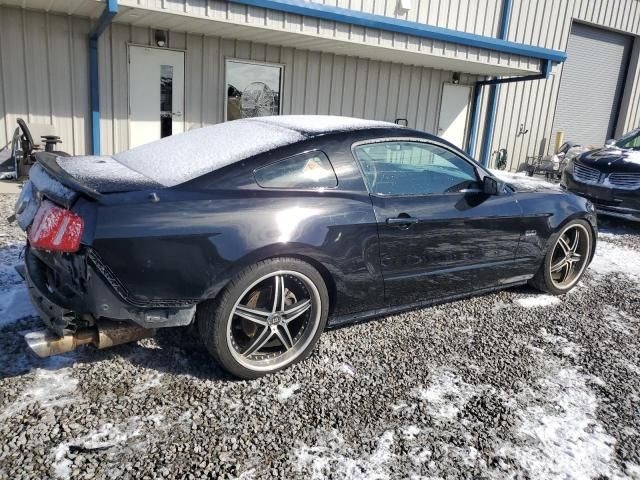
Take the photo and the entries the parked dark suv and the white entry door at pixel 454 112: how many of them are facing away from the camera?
0

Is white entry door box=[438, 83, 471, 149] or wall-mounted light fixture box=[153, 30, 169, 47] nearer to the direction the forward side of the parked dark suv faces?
the wall-mounted light fixture

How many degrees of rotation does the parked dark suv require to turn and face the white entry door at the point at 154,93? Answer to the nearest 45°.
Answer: approximately 45° to its right

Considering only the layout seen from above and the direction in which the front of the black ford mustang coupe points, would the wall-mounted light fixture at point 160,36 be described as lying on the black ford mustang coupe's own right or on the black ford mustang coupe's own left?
on the black ford mustang coupe's own left

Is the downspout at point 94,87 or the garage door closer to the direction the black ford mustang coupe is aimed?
the garage door

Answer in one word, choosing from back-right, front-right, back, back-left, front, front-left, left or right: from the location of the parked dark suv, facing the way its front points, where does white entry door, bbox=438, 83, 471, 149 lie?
right

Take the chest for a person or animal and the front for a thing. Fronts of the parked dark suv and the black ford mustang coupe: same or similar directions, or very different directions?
very different directions

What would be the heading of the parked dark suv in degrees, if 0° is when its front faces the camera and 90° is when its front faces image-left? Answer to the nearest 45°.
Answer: approximately 45°

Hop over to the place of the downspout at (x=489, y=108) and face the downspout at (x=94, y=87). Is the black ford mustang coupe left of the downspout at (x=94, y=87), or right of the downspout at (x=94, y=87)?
left

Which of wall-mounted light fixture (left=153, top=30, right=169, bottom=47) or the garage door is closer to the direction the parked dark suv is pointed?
the wall-mounted light fixture

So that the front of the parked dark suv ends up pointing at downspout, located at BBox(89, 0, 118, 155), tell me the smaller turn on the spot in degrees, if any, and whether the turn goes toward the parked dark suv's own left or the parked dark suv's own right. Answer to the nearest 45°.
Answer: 0° — it already faces it

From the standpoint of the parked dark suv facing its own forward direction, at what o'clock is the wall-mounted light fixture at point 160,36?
The wall-mounted light fixture is roughly at 1 o'clock from the parked dark suv.

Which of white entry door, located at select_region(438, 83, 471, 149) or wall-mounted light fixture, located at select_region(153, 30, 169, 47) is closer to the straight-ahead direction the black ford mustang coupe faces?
the white entry door

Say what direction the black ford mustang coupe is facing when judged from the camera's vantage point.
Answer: facing away from the viewer and to the right of the viewer

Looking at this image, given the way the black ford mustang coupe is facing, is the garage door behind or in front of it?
in front

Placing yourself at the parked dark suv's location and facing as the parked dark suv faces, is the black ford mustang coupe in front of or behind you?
in front
